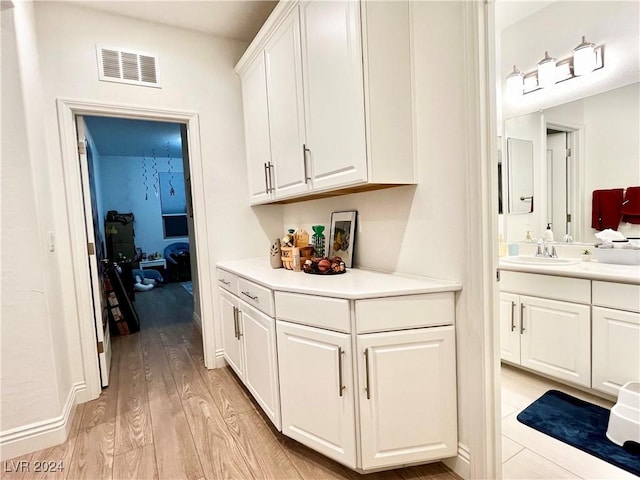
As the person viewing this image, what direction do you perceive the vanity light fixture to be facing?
facing the viewer and to the left of the viewer

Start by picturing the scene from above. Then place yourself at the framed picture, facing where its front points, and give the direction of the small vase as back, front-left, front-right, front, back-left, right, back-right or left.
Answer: front-right

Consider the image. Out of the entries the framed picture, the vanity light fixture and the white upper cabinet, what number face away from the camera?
0

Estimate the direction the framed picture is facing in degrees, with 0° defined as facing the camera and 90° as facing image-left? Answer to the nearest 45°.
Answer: approximately 45°

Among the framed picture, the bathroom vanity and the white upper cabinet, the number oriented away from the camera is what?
0

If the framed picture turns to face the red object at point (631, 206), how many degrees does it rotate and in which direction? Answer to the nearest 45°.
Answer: approximately 135° to its left

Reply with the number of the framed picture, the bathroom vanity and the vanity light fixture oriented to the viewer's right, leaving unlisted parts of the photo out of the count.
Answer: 0

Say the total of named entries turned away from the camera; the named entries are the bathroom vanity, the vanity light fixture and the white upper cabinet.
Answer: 0
